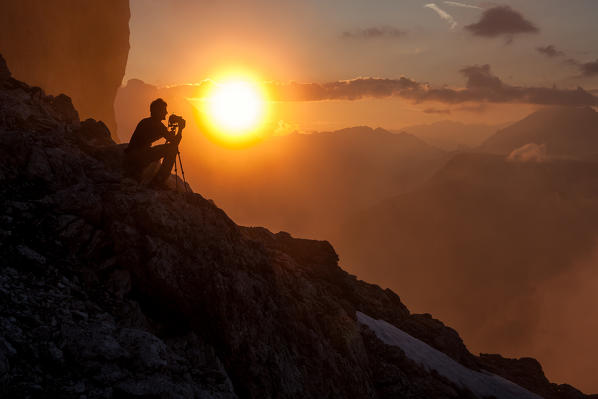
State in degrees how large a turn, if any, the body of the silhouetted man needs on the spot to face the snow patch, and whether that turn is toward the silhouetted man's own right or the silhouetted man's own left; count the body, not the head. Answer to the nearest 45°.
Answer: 0° — they already face it

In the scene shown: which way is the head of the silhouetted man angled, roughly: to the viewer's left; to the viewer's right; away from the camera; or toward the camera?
to the viewer's right

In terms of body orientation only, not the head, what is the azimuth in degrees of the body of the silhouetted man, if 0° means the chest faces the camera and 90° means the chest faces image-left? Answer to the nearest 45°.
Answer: approximately 270°
